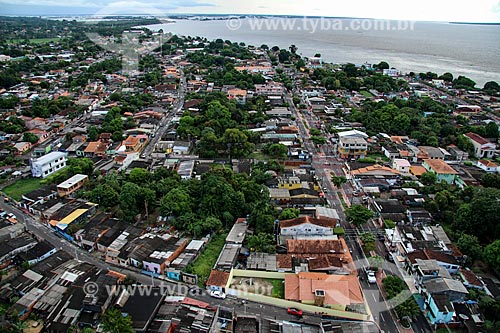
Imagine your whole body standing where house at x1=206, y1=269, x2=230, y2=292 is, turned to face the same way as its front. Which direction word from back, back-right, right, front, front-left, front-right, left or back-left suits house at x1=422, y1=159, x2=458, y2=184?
back-left

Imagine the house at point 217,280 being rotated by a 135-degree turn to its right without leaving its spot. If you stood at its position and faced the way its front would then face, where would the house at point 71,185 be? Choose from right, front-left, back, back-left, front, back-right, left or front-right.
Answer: front

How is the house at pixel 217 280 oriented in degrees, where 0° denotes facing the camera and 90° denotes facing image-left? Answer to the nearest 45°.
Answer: approximately 0°

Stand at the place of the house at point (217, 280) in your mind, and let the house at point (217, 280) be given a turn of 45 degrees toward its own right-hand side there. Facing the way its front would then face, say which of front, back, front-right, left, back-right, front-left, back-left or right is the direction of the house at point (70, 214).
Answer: right

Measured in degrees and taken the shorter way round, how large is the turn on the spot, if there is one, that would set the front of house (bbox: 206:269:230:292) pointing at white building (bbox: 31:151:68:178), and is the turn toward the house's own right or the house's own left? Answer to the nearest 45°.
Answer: approximately 135° to the house's own right

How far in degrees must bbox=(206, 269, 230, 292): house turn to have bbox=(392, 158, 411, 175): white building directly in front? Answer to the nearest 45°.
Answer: approximately 135° to its left

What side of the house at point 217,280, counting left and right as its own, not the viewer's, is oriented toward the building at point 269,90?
back

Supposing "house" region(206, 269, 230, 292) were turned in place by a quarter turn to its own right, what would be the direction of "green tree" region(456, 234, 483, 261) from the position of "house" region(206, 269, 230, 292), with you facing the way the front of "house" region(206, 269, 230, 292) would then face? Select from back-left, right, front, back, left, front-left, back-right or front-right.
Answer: back

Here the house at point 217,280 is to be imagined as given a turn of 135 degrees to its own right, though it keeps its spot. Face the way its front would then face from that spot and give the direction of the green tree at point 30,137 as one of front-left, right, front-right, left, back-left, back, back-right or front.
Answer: front

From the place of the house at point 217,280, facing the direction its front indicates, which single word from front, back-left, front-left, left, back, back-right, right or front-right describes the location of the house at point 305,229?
back-left

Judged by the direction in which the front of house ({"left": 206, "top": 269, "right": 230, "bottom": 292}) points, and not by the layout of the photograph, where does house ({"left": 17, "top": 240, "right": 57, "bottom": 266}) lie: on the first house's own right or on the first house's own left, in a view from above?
on the first house's own right

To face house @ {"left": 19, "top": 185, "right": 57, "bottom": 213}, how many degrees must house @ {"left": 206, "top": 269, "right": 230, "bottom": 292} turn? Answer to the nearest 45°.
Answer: approximately 135° to its right

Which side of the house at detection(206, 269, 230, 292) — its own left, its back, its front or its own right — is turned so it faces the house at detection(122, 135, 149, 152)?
back

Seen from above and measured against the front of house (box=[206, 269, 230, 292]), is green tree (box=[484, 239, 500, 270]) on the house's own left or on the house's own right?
on the house's own left
